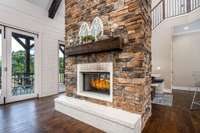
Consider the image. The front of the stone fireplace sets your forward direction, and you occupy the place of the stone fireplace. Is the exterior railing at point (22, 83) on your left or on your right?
on your right

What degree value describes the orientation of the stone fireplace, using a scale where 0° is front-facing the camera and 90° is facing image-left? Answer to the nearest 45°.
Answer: approximately 45°

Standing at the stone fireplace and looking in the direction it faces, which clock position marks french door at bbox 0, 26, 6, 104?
The french door is roughly at 2 o'clock from the stone fireplace.

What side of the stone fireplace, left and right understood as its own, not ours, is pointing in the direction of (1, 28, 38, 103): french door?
right
